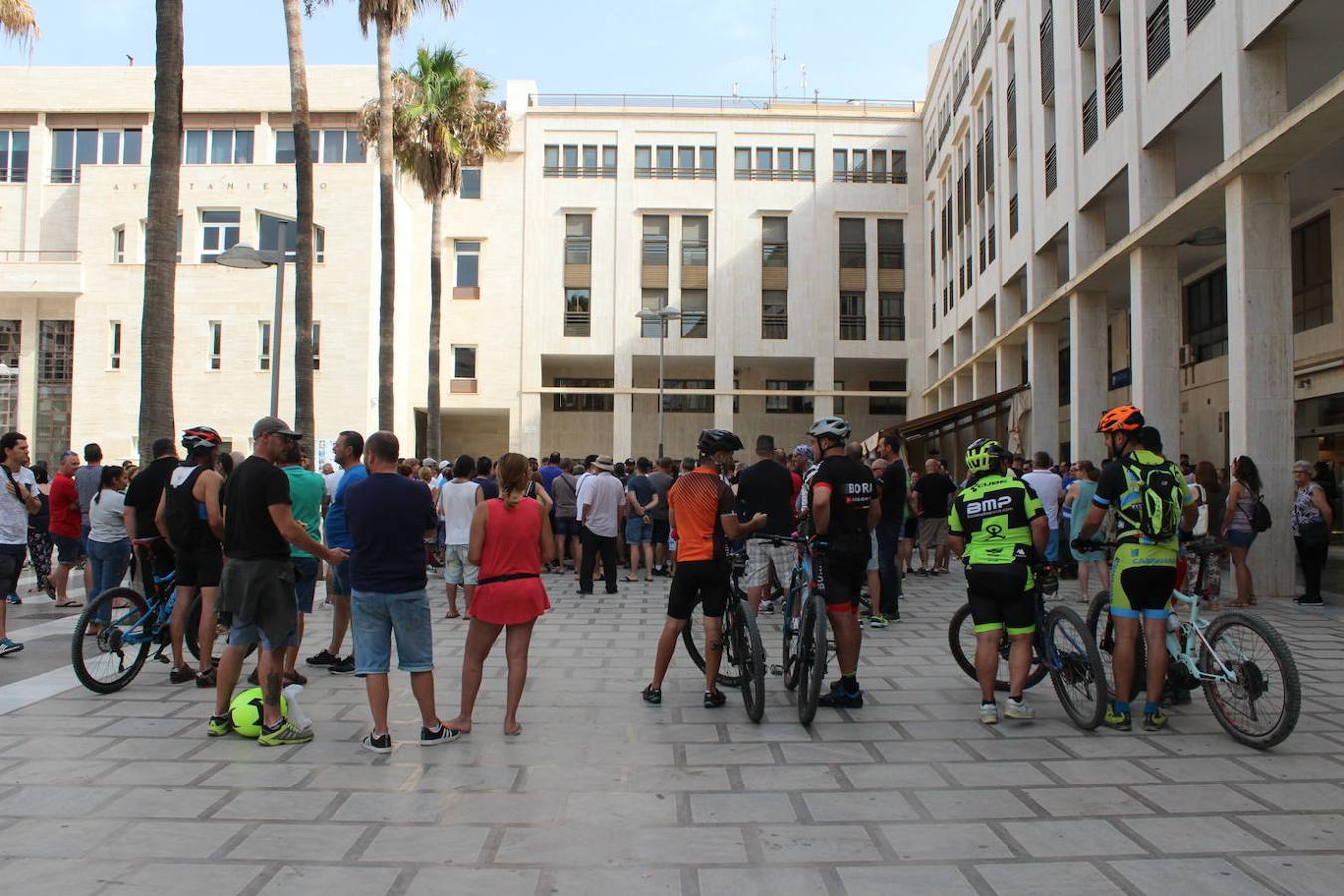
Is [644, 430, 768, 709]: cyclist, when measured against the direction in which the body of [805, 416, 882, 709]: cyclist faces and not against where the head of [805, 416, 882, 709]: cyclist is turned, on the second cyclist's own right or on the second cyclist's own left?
on the second cyclist's own left

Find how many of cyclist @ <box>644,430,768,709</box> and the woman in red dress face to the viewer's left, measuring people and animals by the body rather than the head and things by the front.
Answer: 0

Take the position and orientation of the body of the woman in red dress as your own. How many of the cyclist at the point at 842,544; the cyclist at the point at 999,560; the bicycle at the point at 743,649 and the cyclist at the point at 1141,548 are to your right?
4

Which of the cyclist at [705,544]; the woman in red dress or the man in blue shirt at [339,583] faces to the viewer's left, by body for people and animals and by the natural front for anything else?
the man in blue shirt

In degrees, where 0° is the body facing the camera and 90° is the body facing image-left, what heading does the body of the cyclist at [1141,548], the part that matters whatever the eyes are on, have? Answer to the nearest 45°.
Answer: approximately 135°

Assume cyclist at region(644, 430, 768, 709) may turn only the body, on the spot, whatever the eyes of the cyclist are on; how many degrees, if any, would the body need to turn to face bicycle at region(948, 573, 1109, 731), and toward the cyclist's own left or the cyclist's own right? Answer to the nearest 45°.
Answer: approximately 45° to the cyclist's own right

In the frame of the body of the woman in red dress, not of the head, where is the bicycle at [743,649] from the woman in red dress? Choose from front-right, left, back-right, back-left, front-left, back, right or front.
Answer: right

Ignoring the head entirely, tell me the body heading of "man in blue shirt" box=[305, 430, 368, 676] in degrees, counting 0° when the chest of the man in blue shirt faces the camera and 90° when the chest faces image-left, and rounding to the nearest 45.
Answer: approximately 90°

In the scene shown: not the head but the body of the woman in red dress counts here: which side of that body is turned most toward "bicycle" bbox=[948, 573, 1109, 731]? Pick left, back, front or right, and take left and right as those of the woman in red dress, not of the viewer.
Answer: right

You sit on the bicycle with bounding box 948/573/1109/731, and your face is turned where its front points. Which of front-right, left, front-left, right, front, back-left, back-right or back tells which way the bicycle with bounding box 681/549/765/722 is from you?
front-left

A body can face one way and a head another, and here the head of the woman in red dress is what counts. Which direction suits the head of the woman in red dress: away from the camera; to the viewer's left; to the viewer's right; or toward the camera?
away from the camera
